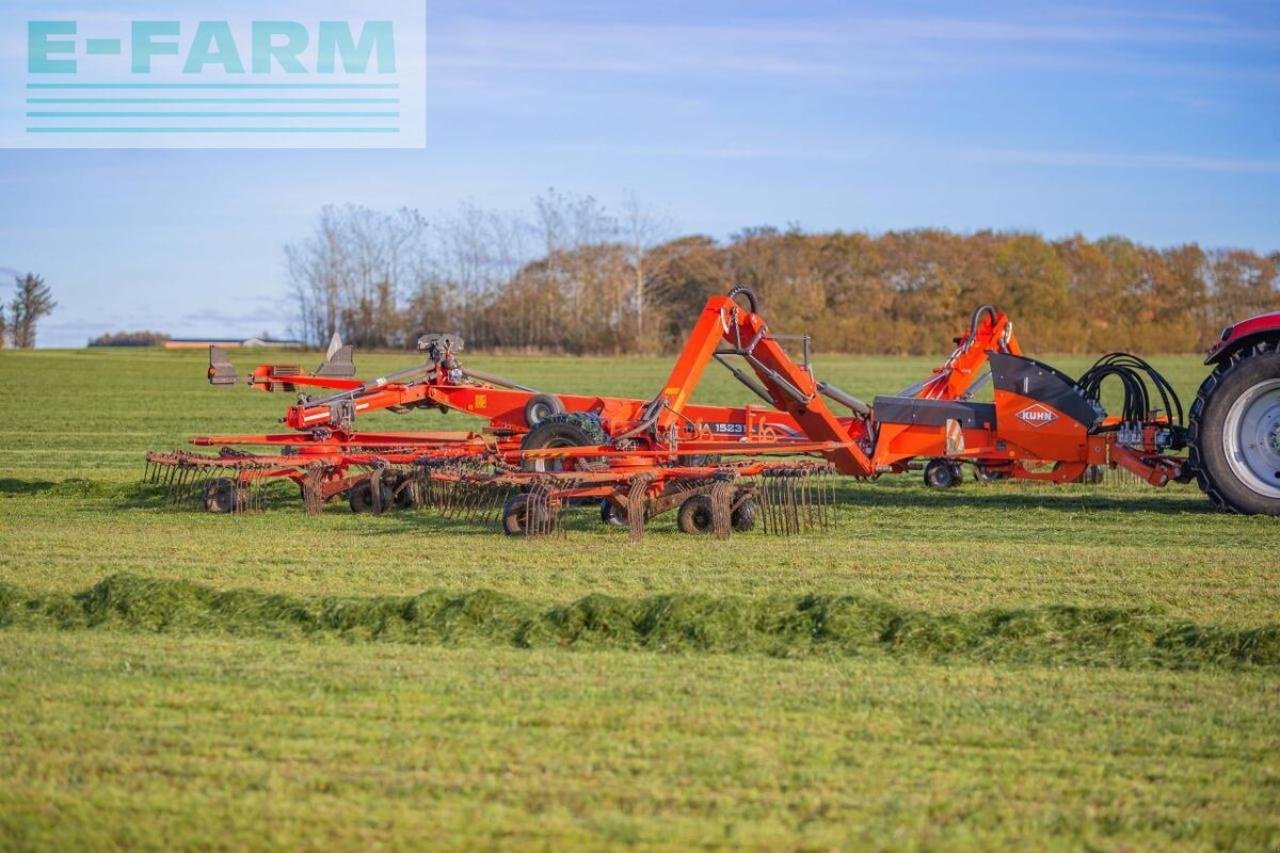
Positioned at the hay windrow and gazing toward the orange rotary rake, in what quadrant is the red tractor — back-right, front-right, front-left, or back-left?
front-right

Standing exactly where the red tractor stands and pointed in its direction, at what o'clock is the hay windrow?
The hay windrow is roughly at 4 o'clock from the red tractor.

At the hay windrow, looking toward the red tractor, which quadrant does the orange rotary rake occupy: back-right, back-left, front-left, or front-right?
front-left

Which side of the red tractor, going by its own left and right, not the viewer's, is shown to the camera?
right
